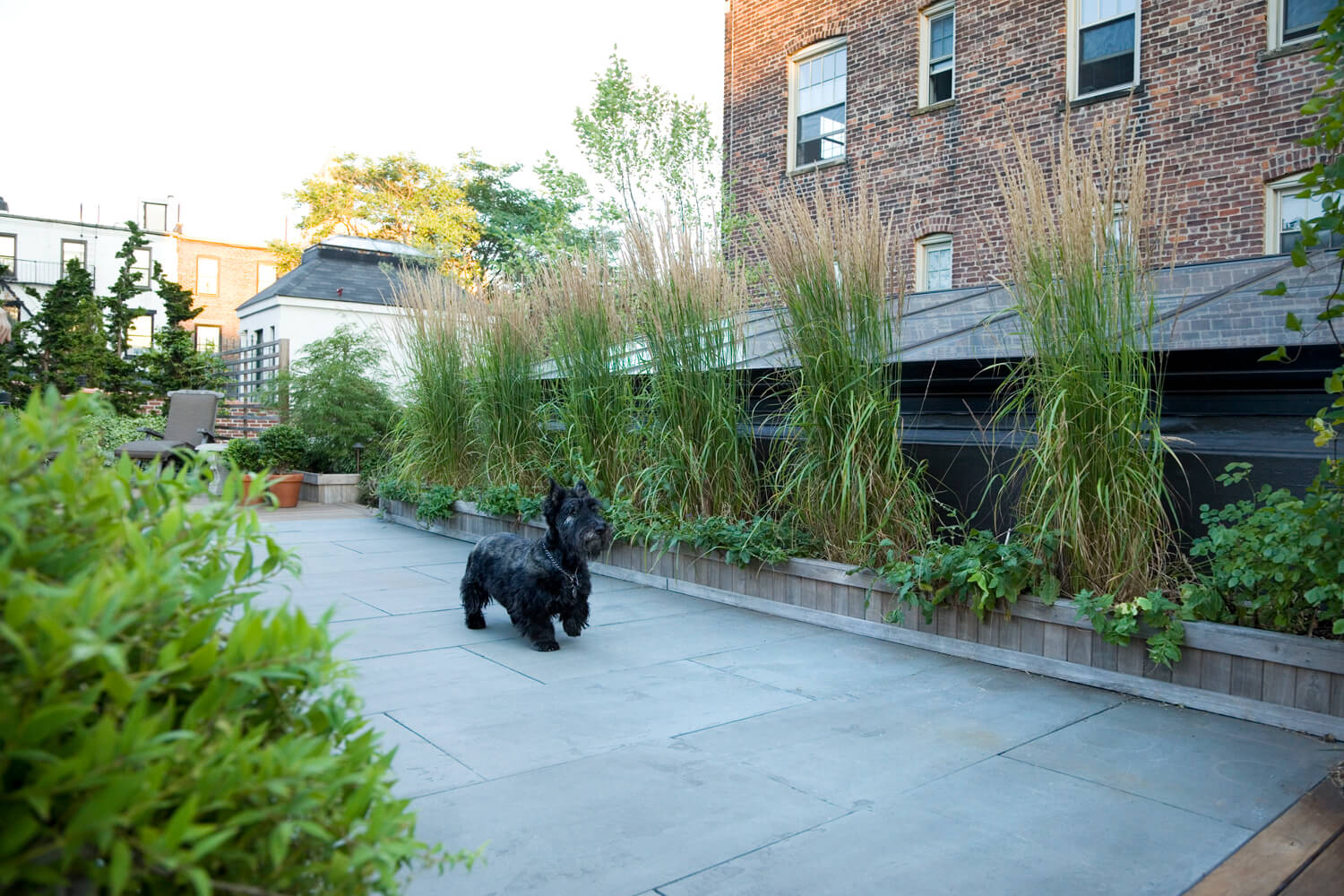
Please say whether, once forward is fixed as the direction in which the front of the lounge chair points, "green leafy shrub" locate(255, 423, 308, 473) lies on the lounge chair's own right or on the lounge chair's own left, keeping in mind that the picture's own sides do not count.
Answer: on the lounge chair's own left

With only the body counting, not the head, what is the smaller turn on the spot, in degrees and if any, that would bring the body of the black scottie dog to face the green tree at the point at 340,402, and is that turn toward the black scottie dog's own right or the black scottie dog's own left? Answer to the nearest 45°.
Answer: approximately 135° to the black scottie dog's own left

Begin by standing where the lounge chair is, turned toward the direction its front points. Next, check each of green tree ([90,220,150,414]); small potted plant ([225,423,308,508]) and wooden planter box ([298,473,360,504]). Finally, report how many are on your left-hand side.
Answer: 2

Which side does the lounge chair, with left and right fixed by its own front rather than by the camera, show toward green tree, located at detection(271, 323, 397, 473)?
left

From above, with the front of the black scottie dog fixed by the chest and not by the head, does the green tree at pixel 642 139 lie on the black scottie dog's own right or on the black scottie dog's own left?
on the black scottie dog's own left

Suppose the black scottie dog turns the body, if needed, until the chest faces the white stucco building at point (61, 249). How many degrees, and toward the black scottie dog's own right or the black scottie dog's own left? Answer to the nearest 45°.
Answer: approximately 180°

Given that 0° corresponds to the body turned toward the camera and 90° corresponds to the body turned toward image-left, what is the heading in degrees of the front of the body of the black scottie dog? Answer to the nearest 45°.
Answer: approximately 315°

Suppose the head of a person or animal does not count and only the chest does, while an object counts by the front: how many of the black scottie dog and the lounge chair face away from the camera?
0

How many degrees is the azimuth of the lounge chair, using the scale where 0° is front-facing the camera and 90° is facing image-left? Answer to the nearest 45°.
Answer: approximately 45°

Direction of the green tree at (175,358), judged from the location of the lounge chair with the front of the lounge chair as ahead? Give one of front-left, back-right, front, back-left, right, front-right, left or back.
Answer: back-right

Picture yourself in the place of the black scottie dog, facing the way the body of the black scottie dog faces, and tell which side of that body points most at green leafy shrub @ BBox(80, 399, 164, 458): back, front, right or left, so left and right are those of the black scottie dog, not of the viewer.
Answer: back

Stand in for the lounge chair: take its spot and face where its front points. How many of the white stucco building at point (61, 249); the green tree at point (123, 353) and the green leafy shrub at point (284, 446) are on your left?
1
